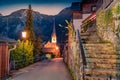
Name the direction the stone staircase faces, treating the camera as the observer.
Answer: facing the viewer

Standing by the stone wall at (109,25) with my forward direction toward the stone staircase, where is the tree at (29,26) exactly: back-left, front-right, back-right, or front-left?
back-right

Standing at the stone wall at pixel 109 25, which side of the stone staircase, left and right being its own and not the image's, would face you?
back
